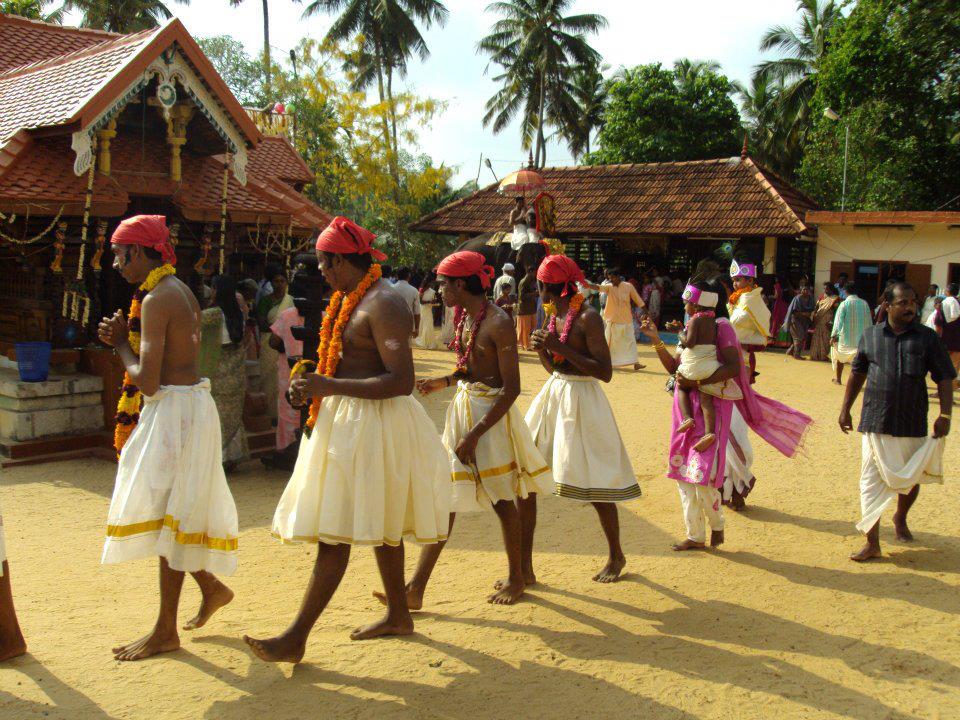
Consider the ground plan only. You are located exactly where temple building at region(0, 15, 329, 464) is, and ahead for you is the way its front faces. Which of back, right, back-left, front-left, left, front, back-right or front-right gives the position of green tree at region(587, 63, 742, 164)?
left

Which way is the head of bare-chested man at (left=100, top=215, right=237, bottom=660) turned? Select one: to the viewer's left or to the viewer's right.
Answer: to the viewer's left

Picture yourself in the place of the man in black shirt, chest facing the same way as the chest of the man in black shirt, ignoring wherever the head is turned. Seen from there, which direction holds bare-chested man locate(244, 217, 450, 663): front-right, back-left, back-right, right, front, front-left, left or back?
front-right

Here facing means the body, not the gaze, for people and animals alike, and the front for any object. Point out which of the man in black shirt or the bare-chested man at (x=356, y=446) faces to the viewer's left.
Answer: the bare-chested man

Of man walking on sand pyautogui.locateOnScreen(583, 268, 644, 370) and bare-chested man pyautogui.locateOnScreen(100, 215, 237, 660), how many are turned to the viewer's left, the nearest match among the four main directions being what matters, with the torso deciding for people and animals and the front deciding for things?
1

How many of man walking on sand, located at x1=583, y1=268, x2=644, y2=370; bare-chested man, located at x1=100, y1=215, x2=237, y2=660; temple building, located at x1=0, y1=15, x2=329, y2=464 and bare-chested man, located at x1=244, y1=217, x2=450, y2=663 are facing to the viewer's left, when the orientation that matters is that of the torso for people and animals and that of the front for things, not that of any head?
2

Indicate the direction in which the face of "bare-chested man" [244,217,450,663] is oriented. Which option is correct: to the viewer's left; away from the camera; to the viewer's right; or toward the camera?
to the viewer's left

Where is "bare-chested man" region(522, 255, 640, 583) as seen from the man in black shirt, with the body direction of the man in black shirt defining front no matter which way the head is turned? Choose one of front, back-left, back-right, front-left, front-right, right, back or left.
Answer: front-right

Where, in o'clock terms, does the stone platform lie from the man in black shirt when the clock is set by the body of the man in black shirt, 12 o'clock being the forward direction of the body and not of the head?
The stone platform is roughly at 3 o'clock from the man in black shirt.

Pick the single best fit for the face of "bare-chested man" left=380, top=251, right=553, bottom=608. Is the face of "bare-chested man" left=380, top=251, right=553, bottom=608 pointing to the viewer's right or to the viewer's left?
to the viewer's left
